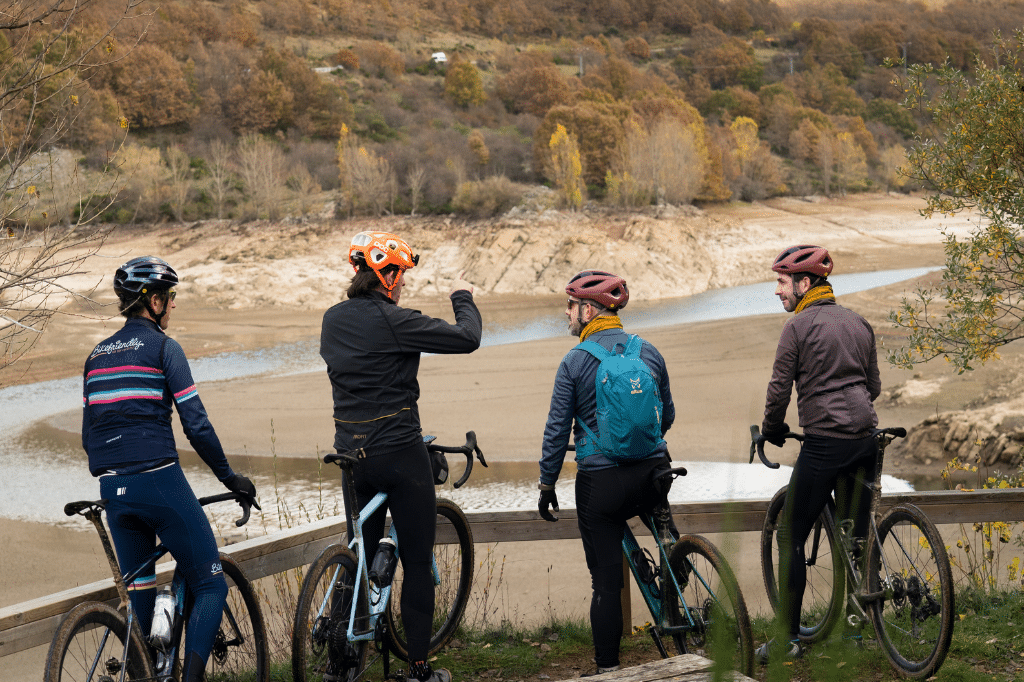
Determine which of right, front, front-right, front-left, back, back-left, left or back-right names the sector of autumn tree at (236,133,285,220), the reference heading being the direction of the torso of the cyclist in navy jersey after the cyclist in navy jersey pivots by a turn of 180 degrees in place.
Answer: back-right

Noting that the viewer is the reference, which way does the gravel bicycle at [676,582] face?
facing away from the viewer and to the left of the viewer

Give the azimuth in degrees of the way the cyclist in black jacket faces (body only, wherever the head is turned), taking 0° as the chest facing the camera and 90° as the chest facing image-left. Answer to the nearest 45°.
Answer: approximately 225°

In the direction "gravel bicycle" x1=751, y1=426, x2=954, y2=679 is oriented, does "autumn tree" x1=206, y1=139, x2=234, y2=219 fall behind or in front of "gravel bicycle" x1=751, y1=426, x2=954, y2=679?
in front

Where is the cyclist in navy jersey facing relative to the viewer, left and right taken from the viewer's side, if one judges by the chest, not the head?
facing away from the viewer and to the right of the viewer

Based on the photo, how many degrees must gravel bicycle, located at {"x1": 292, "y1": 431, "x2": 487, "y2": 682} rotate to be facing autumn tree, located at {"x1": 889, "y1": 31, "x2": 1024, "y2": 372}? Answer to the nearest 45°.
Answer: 0° — it already faces it

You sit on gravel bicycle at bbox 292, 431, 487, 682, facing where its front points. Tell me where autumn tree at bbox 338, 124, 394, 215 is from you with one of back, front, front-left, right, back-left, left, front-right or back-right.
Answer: front-left

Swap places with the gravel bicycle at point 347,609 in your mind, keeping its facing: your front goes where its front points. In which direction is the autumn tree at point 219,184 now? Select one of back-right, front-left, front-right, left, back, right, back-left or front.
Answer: front-left

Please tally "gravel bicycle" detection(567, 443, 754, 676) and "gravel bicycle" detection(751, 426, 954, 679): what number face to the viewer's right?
0

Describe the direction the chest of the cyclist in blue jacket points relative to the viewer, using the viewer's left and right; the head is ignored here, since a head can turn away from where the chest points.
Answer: facing away from the viewer and to the left of the viewer

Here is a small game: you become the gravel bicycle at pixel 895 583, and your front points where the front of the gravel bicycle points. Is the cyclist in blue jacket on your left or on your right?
on your left

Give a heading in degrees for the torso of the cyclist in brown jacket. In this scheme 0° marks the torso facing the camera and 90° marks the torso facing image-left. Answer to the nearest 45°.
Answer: approximately 135°

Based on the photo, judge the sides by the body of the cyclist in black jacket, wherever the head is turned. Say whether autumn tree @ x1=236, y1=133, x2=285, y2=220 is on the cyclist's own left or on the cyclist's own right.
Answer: on the cyclist's own left

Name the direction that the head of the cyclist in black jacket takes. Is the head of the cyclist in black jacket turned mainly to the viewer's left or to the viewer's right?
to the viewer's right
